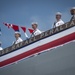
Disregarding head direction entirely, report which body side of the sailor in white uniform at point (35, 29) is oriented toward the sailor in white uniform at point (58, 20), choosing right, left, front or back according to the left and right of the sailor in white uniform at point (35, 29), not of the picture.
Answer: left

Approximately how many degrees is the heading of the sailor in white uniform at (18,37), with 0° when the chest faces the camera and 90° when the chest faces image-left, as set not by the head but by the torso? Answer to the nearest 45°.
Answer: approximately 45°

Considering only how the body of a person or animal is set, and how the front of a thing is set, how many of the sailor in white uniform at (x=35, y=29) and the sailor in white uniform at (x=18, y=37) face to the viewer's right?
0

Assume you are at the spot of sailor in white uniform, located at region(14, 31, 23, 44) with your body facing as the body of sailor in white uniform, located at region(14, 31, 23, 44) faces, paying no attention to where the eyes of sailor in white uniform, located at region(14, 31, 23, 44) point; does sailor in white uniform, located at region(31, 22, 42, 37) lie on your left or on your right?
on your left

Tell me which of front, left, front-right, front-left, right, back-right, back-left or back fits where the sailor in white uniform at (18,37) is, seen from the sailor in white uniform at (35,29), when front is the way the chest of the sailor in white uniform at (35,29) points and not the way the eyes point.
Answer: right

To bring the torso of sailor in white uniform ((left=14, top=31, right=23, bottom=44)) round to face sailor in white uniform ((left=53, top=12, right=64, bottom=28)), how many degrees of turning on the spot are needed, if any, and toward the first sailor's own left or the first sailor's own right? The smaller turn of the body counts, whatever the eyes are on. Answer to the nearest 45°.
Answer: approximately 90° to the first sailor's own left

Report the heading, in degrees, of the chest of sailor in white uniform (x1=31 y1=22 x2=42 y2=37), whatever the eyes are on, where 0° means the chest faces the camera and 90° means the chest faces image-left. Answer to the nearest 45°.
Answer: approximately 45°
